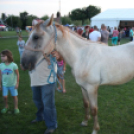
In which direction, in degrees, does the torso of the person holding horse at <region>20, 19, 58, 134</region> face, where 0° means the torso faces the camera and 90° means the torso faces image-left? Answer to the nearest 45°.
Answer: approximately 45°

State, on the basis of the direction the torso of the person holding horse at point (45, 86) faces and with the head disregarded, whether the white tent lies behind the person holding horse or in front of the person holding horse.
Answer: behind
